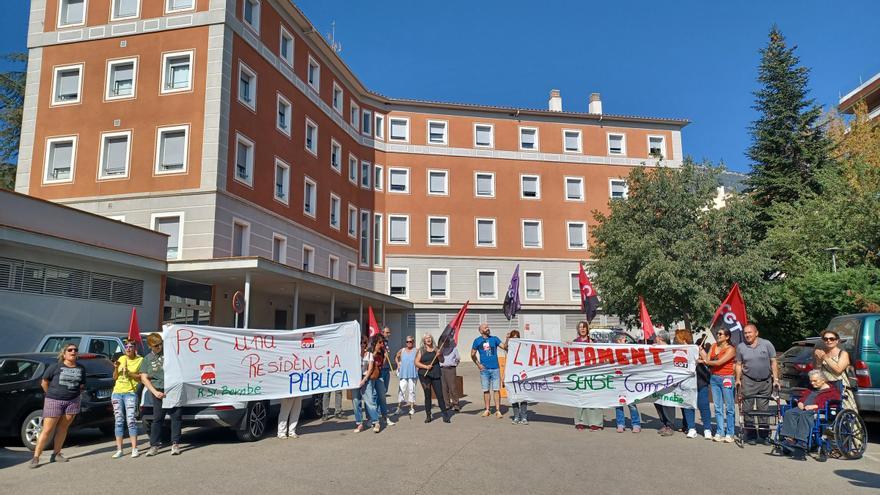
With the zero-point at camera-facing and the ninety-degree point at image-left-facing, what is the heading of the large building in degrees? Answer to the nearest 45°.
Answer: approximately 315°

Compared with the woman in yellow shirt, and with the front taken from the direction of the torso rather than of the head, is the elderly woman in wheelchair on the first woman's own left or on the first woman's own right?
on the first woman's own left

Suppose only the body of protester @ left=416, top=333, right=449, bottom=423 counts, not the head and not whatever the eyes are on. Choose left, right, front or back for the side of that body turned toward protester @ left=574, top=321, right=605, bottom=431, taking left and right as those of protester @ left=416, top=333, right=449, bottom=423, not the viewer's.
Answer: left

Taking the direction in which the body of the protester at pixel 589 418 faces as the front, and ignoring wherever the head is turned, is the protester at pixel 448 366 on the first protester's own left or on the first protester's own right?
on the first protester's own right

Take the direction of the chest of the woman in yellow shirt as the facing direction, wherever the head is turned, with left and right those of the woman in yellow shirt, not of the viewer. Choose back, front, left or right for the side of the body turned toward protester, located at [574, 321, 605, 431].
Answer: left

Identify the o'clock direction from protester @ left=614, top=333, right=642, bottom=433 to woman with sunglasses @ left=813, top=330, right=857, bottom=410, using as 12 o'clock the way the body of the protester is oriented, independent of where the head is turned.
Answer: The woman with sunglasses is roughly at 10 o'clock from the protester.

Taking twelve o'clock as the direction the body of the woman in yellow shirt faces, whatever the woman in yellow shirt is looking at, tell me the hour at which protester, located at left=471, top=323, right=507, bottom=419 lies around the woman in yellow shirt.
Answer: The protester is roughly at 9 o'clock from the woman in yellow shirt.

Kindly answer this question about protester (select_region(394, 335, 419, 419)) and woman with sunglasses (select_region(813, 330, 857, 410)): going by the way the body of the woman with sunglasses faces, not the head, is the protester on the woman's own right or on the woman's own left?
on the woman's own right

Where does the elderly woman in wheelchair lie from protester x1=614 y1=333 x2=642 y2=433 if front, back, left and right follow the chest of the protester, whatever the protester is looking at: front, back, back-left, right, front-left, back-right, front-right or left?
front-left

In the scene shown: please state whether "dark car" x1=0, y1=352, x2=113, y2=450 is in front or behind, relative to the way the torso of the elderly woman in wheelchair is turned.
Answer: in front

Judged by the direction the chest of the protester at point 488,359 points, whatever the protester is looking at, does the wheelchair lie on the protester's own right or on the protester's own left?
on the protester's own left
